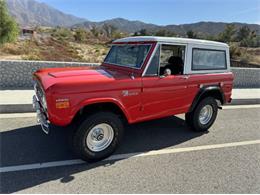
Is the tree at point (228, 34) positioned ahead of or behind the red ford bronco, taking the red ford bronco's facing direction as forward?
behind

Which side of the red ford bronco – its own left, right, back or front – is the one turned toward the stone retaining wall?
right

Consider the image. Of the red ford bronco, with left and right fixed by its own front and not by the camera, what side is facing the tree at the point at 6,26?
right

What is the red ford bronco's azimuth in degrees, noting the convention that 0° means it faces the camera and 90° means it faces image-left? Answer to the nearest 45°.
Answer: approximately 45°
